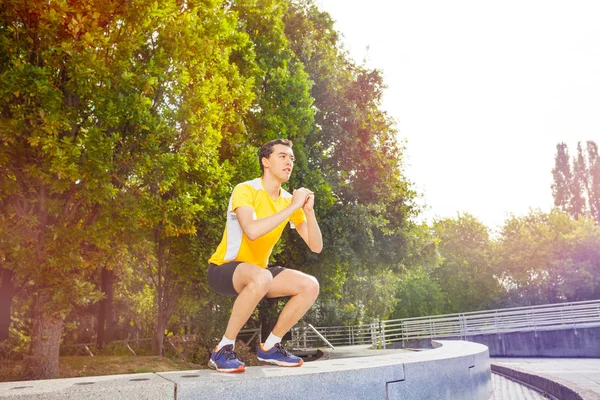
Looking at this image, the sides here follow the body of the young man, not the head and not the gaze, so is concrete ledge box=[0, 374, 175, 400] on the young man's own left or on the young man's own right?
on the young man's own right

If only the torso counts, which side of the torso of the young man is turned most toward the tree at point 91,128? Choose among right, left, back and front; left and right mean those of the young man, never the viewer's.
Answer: back

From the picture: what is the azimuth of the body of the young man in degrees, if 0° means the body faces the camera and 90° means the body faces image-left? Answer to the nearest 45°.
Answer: approximately 315°

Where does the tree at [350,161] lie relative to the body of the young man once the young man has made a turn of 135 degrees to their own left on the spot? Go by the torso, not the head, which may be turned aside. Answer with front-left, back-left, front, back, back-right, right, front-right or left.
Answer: front

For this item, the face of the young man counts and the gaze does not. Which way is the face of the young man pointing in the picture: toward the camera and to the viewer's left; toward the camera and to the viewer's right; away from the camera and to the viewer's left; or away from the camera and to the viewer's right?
toward the camera and to the viewer's right

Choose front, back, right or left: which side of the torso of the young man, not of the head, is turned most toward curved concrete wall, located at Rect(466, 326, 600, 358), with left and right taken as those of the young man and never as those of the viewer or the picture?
left
